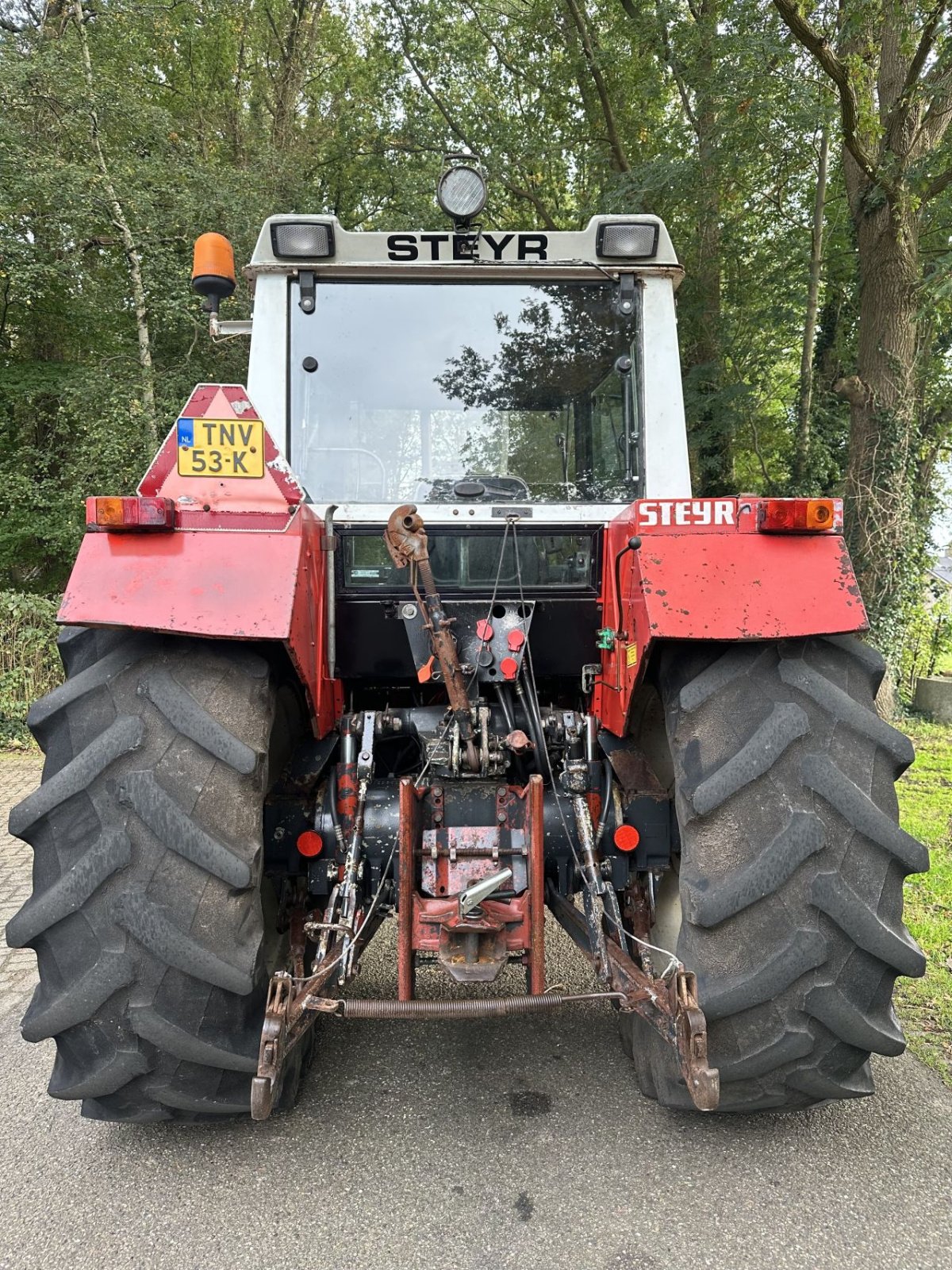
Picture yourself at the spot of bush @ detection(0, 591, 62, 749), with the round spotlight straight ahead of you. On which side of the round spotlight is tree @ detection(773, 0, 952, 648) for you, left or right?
left

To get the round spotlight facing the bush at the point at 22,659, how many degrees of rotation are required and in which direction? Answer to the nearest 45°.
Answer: approximately 135° to its right

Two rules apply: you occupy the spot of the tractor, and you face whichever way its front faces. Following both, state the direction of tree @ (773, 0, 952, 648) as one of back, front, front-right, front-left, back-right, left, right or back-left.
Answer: front-right

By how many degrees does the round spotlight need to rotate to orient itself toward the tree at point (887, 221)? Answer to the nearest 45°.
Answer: approximately 135° to its left

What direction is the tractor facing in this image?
away from the camera

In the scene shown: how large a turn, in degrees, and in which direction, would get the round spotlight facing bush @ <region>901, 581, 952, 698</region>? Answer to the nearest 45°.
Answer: approximately 135° to its left

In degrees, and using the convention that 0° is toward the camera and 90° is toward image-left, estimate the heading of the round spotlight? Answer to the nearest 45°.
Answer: approximately 0°
